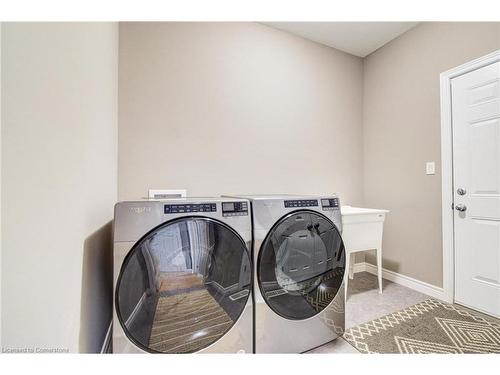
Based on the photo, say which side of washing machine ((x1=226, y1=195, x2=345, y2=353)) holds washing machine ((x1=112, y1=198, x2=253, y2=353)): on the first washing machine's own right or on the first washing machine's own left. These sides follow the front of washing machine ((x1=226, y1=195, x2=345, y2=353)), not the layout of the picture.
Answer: on the first washing machine's own right

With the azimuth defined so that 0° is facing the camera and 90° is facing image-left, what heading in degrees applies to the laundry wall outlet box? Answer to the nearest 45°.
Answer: approximately 0°

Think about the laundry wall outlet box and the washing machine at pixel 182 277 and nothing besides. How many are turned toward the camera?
2

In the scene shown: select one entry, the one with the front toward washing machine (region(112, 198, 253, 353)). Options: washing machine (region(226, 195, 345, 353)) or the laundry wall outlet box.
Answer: the laundry wall outlet box

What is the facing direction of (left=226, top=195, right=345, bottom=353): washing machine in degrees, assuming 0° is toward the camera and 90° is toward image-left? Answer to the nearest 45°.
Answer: approximately 315°

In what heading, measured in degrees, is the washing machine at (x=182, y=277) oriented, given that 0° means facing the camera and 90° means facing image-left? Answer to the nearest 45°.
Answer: approximately 0°

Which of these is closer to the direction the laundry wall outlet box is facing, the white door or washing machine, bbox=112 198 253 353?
the washing machine

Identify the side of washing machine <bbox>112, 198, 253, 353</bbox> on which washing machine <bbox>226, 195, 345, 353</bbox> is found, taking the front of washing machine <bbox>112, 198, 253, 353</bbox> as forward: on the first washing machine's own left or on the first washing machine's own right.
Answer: on the first washing machine's own left

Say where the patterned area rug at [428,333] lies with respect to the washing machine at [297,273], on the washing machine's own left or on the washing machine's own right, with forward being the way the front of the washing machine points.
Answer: on the washing machine's own left

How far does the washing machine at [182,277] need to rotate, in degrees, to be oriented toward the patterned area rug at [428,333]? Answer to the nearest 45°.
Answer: approximately 90° to its left

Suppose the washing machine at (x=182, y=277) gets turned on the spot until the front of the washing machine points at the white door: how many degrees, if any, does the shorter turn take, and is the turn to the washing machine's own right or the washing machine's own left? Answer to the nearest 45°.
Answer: approximately 90° to the washing machine's own left
